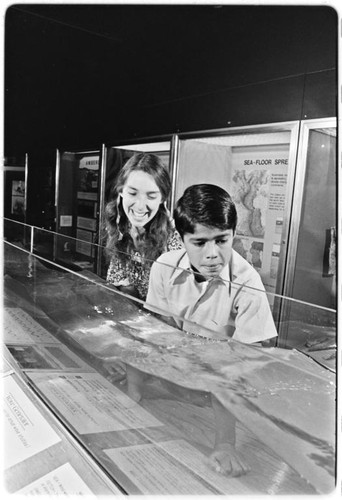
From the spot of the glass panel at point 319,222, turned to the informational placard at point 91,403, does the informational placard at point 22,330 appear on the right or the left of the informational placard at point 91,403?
right

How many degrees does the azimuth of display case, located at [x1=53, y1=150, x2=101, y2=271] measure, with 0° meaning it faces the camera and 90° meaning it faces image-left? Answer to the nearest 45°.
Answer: approximately 45°

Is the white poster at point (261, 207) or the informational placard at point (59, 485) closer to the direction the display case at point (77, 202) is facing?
the informational placard

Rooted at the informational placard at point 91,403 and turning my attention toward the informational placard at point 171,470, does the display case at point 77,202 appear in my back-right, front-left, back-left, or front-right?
back-left

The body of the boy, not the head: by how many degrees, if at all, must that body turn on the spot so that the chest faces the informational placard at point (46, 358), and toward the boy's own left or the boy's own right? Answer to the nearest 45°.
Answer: approximately 90° to the boy's own right

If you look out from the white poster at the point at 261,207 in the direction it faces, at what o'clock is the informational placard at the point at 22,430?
The informational placard is roughly at 12 o'clock from the white poster.

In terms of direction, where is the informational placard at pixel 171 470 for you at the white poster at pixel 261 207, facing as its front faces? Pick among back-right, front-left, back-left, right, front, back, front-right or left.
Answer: front-left

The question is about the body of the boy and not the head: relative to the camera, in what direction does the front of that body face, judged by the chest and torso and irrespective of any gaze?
toward the camera

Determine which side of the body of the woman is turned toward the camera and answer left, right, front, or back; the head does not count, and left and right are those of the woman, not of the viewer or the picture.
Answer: front

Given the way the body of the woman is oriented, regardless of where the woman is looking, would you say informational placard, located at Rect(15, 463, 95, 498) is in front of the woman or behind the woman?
in front

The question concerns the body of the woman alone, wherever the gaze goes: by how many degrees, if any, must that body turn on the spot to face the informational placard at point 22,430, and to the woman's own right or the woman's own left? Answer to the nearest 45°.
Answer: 0° — they already face it

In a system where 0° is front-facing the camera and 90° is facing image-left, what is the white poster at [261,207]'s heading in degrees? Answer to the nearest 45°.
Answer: approximately 45°

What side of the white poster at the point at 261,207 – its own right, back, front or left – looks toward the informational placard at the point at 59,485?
front

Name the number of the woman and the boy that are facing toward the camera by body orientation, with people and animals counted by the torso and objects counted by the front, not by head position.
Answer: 2

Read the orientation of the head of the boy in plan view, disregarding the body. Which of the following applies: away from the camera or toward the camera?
toward the camera
